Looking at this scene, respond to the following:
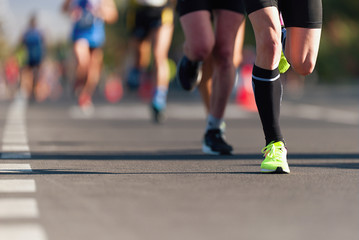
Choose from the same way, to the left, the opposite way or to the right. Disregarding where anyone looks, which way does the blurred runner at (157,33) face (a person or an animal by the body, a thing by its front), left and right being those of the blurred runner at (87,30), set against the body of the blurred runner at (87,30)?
the same way

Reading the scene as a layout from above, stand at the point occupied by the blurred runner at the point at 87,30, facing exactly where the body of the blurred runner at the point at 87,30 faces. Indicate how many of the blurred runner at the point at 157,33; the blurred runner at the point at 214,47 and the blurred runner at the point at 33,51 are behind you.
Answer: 1
